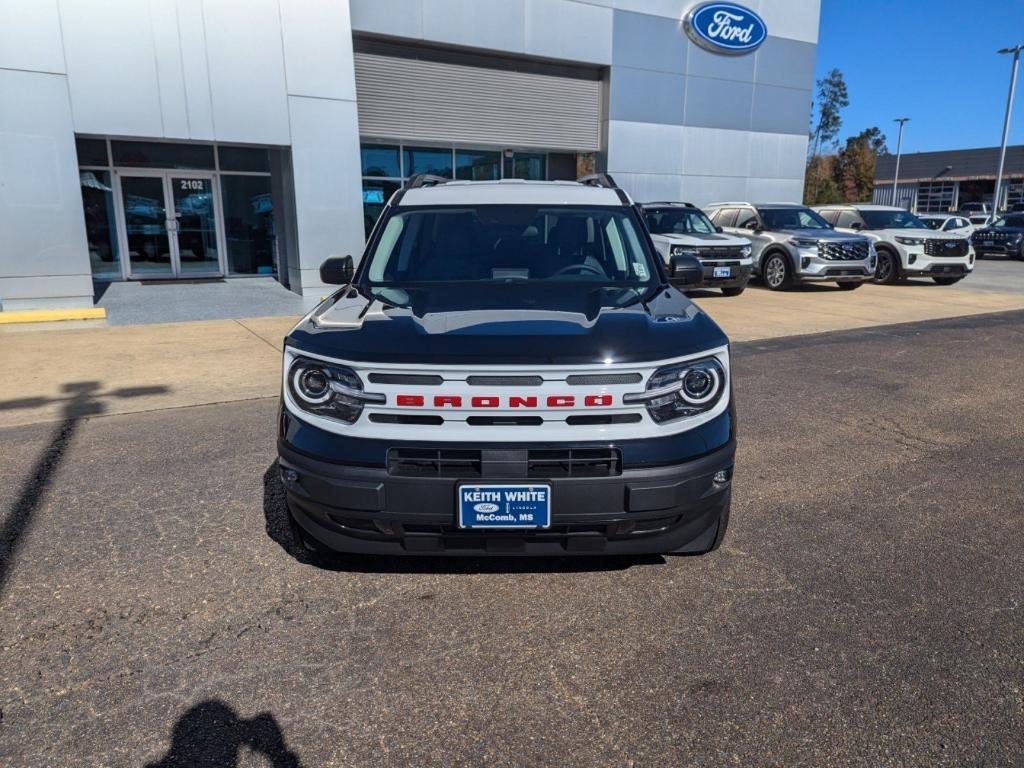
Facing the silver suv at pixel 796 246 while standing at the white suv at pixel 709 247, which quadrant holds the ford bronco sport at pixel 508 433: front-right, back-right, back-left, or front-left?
back-right

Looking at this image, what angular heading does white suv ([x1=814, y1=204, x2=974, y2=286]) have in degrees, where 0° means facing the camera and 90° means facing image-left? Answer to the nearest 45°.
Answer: approximately 315°

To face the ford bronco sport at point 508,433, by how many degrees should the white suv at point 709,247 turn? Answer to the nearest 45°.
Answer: approximately 45° to its right

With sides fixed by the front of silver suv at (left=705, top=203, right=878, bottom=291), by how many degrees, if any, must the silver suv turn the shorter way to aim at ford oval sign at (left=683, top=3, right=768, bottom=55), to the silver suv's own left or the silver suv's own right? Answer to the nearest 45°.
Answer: approximately 180°

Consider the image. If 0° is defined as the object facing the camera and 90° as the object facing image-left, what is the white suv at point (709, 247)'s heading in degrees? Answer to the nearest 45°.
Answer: approximately 315°

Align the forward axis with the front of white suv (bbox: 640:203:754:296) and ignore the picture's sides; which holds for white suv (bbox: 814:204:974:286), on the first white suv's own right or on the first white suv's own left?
on the first white suv's own left

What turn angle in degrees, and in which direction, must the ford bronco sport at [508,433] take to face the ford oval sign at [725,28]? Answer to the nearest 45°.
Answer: approximately 180°

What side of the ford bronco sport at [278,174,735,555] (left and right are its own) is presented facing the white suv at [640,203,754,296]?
back

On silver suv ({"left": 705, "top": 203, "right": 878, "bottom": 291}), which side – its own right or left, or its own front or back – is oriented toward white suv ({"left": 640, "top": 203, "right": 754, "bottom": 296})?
right
